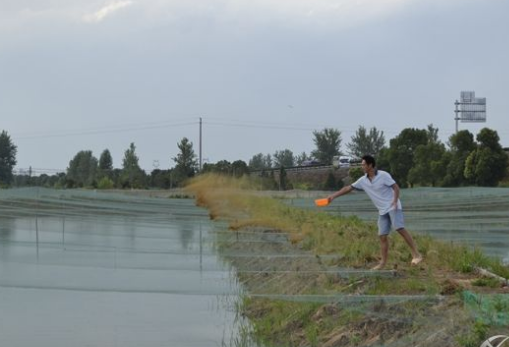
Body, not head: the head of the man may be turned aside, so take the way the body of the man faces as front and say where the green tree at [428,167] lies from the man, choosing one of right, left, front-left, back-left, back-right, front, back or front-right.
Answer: back-right

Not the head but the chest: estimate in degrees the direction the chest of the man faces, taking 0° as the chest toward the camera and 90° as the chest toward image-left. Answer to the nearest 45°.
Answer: approximately 45°

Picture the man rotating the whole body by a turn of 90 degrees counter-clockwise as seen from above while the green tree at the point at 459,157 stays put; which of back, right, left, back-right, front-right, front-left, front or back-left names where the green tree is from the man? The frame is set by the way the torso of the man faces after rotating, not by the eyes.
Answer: back-left

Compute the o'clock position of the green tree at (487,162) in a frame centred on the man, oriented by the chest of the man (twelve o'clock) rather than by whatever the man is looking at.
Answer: The green tree is roughly at 5 o'clock from the man.

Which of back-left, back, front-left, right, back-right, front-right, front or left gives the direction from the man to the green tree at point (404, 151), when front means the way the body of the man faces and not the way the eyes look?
back-right
